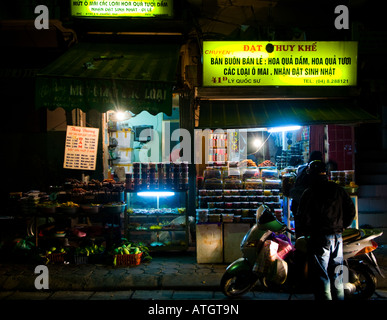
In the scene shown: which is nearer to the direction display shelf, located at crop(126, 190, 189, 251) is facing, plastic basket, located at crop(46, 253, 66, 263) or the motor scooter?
the motor scooter

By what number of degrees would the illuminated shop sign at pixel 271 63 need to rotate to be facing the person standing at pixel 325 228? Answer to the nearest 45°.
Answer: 0° — it already faces them

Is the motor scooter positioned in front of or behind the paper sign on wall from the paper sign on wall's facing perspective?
in front

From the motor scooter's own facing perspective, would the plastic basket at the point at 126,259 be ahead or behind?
ahead

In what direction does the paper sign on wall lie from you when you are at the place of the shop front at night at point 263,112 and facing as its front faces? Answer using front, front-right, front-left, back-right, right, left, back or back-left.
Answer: right

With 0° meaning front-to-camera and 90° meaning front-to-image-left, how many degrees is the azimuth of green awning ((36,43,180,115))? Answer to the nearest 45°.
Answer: approximately 0°

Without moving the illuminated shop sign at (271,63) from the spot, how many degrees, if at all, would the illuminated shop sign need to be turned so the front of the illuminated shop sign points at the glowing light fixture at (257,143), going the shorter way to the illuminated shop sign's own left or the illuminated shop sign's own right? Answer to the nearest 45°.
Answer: approximately 180°

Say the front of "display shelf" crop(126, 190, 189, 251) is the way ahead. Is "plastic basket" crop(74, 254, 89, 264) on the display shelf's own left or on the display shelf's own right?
on the display shelf's own right

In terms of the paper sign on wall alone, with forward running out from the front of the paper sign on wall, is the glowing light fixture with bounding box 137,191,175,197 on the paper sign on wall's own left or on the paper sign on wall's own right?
on the paper sign on wall's own left
